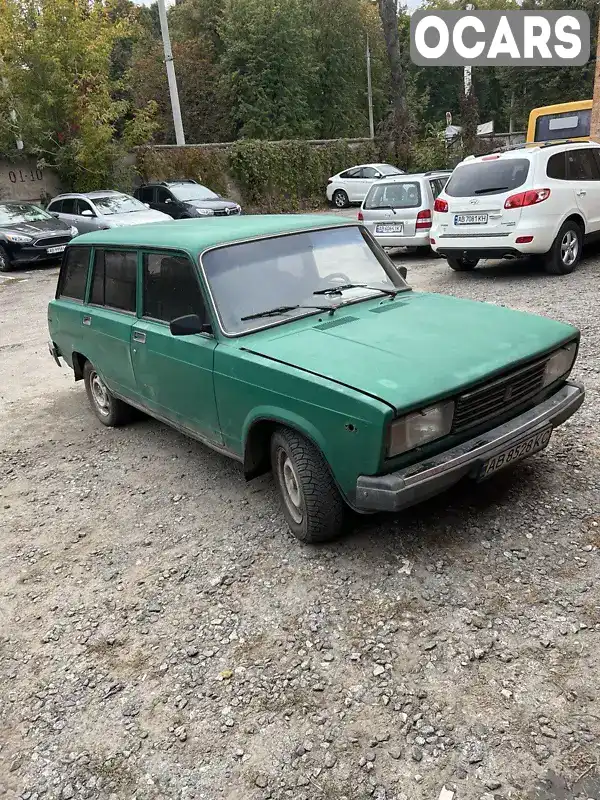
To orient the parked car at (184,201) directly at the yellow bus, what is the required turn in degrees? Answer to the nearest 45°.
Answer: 0° — it already faces it

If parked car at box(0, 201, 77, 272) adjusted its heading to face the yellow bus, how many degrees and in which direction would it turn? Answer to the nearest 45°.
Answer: approximately 45° to its left

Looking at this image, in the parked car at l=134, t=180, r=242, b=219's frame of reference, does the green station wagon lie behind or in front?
in front

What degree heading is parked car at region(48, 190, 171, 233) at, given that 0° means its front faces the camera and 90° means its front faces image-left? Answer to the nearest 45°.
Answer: approximately 315°

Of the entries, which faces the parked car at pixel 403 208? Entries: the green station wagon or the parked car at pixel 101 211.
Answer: the parked car at pixel 101 211

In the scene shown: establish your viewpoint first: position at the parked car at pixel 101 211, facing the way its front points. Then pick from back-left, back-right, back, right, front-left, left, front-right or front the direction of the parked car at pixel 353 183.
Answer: left

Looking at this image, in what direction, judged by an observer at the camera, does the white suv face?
facing away from the viewer and to the right of the viewer

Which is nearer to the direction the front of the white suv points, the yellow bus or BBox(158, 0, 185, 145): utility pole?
the yellow bus

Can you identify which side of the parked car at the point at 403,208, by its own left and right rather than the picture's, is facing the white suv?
right

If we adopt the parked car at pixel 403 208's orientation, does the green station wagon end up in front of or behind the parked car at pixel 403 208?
behind

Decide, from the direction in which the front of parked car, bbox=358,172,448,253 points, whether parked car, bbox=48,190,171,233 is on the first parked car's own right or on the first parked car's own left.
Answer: on the first parked car's own left

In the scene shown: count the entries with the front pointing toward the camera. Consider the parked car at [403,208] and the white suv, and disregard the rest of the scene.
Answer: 0
